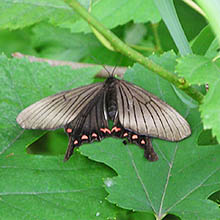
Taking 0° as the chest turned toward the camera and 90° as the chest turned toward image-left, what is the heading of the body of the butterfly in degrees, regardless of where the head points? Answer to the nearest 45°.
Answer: approximately 180°

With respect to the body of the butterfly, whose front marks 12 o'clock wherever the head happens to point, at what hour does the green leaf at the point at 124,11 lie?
The green leaf is roughly at 12 o'clock from the butterfly.

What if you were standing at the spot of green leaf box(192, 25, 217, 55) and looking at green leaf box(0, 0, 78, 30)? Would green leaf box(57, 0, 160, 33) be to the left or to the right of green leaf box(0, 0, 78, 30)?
right

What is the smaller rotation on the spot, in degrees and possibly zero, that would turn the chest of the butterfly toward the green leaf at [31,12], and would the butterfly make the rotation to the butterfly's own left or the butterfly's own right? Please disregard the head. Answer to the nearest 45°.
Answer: approximately 45° to the butterfly's own left
